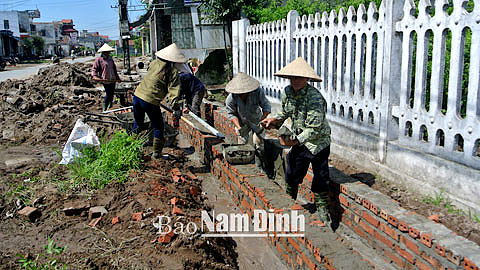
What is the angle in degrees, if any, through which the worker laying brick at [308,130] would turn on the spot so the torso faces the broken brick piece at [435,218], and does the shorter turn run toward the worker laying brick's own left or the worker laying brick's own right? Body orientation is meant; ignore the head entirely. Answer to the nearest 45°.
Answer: approximately 135° to the worker laying brick's own left

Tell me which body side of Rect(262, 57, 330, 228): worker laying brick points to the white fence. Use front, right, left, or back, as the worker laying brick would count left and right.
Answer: back

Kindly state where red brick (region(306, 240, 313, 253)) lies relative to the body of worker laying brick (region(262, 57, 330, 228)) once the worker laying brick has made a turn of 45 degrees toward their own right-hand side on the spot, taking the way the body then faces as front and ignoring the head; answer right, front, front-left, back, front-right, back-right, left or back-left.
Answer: left

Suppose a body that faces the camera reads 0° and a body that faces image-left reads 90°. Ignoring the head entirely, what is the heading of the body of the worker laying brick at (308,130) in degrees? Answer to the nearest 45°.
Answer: approximately 45°
